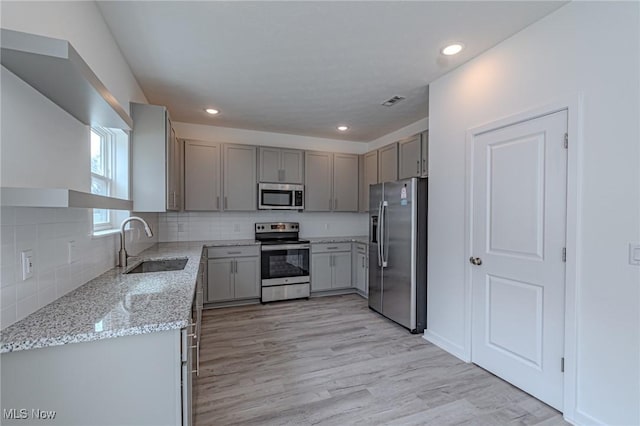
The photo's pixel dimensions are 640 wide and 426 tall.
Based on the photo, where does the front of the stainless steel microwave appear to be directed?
toward the camera

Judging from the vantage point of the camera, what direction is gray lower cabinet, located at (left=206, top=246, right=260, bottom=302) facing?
facing the viewer

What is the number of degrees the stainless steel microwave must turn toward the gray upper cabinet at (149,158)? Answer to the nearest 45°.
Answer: approximately 45° to its right

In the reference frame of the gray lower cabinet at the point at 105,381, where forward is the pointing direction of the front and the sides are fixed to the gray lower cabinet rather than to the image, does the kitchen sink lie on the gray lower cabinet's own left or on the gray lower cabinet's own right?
on the gray lower cabinet's own left

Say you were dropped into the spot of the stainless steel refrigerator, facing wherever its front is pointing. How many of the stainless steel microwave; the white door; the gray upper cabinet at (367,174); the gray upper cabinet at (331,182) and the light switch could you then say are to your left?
2

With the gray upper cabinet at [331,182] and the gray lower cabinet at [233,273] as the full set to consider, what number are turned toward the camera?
2

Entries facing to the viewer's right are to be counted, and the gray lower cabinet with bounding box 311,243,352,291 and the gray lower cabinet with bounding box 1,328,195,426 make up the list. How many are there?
1

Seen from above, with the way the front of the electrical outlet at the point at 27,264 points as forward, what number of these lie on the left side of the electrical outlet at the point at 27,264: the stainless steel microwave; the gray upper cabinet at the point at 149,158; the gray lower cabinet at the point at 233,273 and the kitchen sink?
4

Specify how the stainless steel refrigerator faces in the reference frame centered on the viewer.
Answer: facing the viewer and to the left of the viewer

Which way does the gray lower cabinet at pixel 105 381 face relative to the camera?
to the viewer's right

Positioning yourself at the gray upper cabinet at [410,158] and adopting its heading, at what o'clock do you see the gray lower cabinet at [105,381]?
The gray lower cabinet is roughly at 11 o'clock from the gray upper cabinet.

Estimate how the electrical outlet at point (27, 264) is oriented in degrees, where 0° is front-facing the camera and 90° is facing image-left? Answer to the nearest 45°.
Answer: approximately 315°

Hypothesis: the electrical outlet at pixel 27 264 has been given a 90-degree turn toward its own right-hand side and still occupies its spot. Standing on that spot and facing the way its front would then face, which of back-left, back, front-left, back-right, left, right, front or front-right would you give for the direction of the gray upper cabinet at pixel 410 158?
back-left

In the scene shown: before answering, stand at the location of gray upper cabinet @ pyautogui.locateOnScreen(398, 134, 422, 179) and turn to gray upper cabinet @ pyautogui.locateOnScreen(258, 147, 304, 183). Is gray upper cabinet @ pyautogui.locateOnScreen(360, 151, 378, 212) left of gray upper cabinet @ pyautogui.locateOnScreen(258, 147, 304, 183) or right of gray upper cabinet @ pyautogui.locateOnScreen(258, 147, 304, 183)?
right

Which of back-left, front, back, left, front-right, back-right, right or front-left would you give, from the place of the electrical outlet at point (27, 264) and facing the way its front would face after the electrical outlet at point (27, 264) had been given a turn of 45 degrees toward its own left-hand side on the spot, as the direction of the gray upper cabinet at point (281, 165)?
front-left

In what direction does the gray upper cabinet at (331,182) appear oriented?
toward the camera
